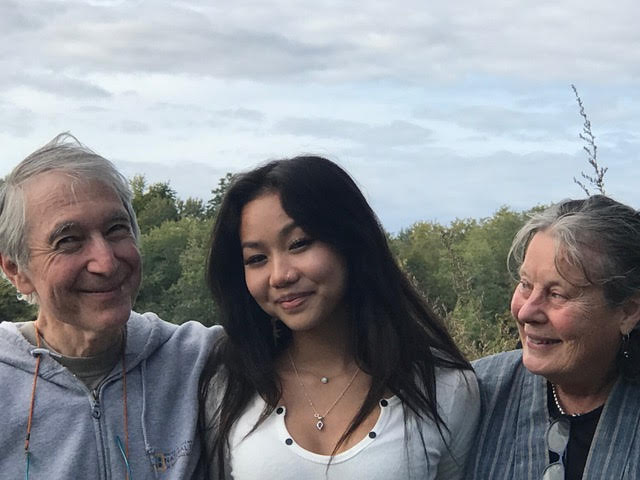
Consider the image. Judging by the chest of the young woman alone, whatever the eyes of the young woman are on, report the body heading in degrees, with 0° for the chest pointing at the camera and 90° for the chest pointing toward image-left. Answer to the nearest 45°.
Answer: approximately 0°

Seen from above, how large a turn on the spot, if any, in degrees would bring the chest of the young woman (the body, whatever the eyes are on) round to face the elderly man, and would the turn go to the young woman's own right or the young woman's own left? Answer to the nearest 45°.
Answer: approximately 90° to the young woman's own right

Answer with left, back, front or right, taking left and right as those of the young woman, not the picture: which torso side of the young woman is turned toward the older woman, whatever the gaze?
left

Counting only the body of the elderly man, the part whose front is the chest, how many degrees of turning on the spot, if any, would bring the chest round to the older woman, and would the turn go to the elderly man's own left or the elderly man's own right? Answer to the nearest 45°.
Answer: approximately 90° to the elderly man's own left

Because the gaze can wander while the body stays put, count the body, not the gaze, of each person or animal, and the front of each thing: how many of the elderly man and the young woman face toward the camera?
2
